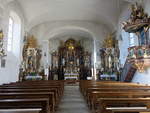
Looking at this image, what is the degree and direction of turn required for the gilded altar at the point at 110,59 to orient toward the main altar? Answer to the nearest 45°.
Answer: approximately 135° to its right

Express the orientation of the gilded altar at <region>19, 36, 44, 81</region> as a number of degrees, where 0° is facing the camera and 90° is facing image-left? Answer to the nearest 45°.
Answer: approximately 0°

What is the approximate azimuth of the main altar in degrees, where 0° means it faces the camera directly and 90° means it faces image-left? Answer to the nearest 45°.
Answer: approximately 0°

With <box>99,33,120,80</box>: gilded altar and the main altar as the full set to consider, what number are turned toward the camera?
2

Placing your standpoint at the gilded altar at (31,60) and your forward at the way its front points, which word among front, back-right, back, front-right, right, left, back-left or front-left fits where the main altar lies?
back-left

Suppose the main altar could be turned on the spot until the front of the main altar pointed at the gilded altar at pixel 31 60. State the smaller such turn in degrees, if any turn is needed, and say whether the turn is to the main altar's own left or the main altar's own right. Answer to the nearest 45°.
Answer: approximately 45° to the main altar's own right
